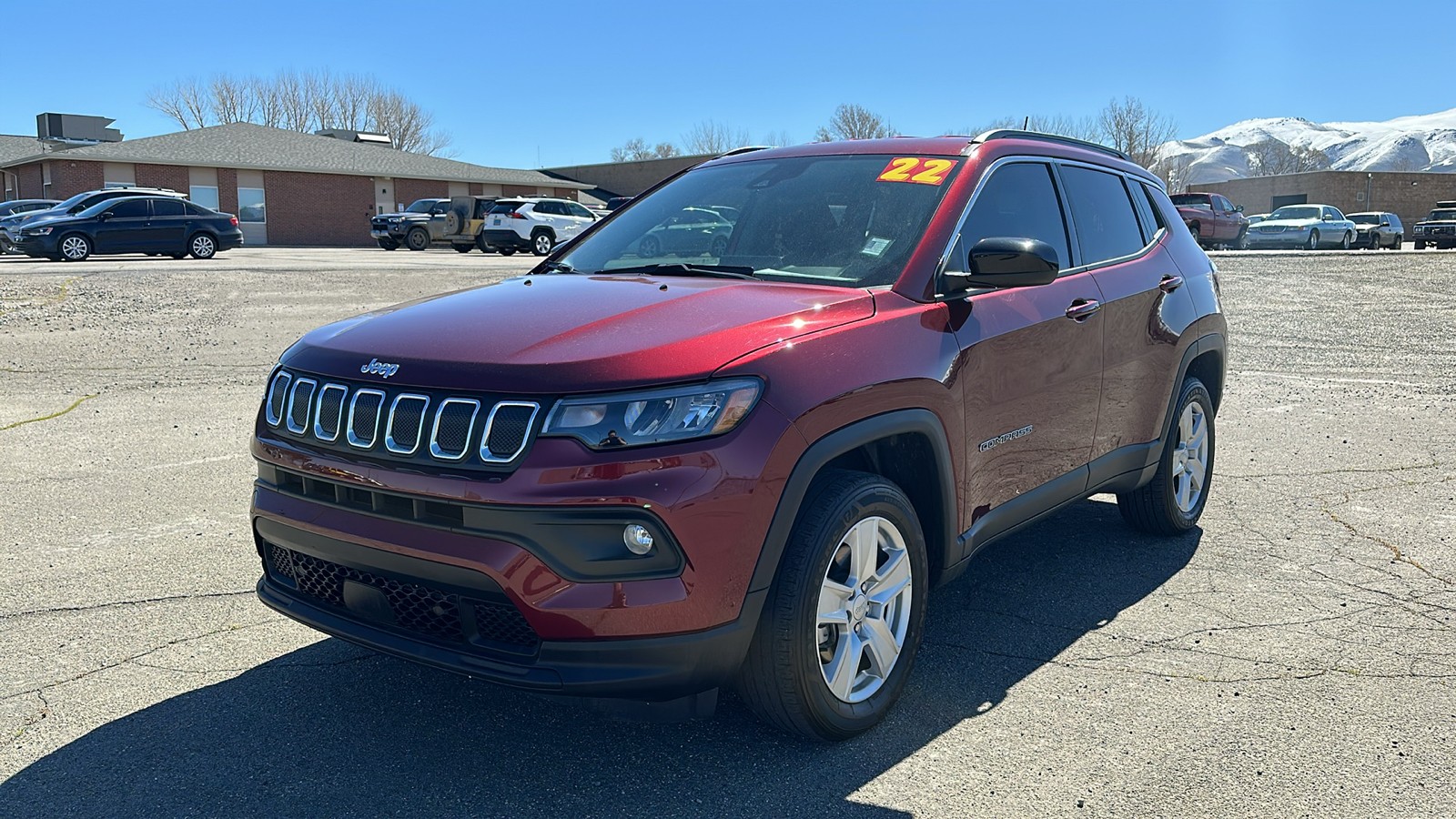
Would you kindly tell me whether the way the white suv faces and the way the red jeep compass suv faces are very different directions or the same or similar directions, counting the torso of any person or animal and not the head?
very different directions

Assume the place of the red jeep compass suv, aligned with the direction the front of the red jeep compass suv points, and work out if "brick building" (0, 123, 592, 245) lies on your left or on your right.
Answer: on your right

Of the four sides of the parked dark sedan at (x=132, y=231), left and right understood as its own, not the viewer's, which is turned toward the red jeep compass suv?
left

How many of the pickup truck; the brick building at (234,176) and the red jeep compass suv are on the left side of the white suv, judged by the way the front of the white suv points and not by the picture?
1

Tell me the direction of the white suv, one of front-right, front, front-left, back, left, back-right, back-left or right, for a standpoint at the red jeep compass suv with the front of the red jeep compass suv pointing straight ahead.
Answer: back-right

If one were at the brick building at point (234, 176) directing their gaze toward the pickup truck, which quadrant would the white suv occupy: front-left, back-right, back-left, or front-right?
front-right

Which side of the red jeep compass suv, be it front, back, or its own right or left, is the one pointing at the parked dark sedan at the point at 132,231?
right

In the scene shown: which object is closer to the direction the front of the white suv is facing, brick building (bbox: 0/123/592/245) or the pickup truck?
the pickup truck

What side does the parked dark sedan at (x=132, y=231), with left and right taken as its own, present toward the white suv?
back

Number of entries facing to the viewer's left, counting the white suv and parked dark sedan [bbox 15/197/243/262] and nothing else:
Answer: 1

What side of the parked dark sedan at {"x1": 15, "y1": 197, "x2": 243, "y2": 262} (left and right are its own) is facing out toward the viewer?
left

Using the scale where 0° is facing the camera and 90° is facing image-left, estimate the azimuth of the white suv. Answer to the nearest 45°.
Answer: approximately 225°
